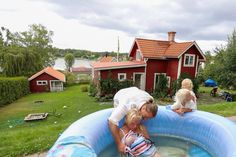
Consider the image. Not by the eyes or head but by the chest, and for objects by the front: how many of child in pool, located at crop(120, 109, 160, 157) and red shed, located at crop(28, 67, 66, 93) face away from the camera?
0

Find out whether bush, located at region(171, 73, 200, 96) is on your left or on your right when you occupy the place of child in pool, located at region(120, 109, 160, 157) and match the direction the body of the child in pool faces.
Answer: on your left

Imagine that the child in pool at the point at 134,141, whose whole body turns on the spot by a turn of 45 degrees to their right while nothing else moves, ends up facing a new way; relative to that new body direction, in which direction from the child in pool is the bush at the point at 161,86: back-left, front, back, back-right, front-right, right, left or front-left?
back

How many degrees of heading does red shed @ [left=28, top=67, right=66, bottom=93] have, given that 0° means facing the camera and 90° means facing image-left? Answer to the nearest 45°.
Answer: approximately 0°

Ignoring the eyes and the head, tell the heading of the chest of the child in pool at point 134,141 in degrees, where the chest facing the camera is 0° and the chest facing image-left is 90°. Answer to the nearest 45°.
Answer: approximately 315°

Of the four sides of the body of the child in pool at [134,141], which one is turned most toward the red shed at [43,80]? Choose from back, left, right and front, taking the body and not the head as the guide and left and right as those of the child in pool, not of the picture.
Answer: back

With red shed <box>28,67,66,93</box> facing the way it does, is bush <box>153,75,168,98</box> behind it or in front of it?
in front

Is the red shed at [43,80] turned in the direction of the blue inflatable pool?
yes
